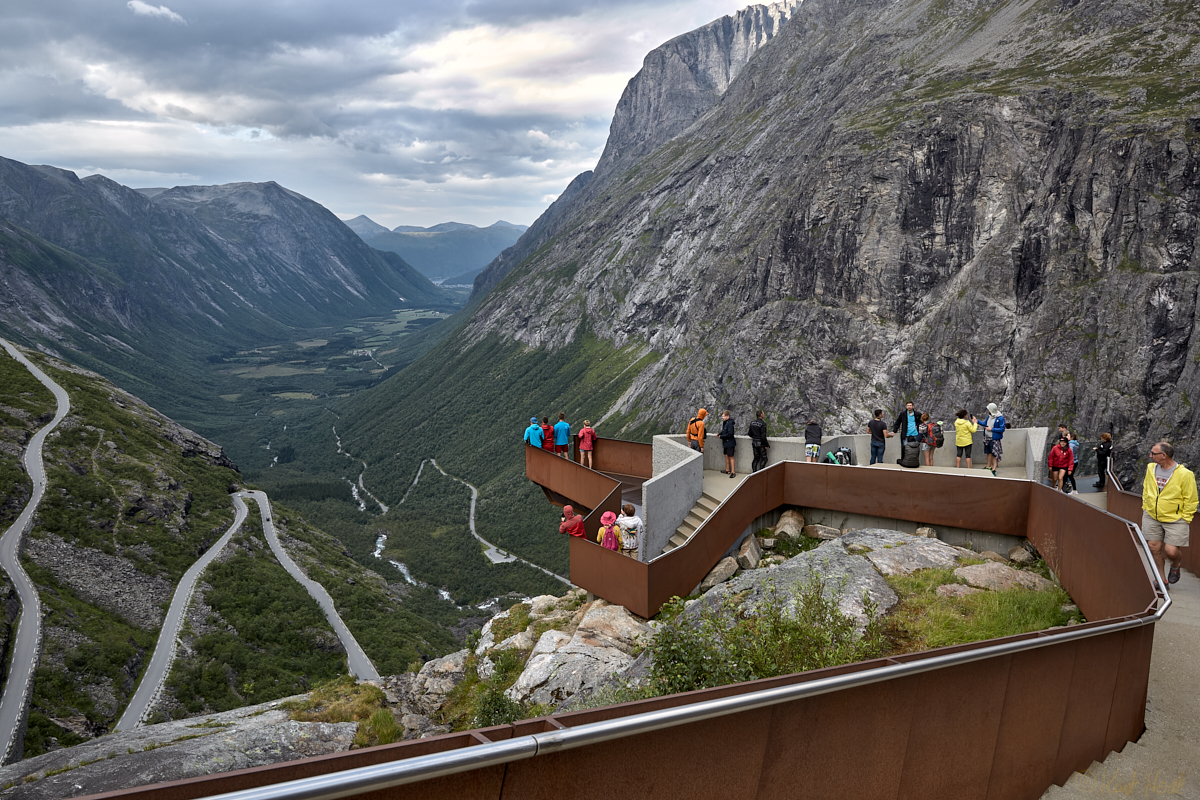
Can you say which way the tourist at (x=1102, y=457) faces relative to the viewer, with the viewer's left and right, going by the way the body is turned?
facing to the left of the viewer

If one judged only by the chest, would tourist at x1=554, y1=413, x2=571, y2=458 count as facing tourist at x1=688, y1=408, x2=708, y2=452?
no

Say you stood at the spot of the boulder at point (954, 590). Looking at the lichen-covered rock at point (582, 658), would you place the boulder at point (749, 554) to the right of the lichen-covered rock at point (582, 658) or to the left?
right

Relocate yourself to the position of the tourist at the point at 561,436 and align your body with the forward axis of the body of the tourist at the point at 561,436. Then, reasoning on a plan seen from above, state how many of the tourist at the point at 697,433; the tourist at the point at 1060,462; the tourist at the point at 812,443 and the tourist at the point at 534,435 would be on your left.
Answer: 1

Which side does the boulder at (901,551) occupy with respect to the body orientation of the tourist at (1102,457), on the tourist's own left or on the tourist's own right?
on the tourist's own left

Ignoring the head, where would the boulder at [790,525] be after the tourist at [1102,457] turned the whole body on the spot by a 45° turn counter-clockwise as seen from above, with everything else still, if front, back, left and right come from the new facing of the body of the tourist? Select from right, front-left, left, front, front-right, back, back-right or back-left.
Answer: front

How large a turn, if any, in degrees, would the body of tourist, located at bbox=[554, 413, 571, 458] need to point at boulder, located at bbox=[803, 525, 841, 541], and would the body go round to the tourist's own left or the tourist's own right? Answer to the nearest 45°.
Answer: approximately 135° to the tourist's own right

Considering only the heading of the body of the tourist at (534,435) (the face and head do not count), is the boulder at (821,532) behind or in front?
behind

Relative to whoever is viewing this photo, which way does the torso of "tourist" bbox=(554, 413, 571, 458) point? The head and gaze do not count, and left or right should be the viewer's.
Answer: facing away from the viewer

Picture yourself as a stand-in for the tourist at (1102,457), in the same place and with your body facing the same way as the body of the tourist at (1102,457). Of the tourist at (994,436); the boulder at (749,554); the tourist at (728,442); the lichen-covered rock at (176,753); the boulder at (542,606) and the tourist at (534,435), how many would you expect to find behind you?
0

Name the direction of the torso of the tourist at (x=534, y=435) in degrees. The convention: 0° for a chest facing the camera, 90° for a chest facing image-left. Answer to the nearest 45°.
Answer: approximately 135°

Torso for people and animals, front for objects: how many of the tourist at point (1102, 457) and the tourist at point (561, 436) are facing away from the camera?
1

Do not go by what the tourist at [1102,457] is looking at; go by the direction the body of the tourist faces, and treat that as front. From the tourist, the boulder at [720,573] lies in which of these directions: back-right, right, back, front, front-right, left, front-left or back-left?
front-left

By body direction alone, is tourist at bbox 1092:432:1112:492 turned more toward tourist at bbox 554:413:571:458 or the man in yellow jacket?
the tourist

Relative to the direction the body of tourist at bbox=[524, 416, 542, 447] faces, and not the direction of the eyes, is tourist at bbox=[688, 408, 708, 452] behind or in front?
behind

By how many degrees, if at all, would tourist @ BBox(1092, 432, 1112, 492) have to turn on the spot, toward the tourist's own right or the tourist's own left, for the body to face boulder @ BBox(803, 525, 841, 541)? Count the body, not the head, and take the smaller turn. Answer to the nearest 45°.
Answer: approximately 45° to the tourist's own left

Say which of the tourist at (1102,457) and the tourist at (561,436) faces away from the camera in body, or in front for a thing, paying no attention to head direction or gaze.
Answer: the tourist at (561,436)
